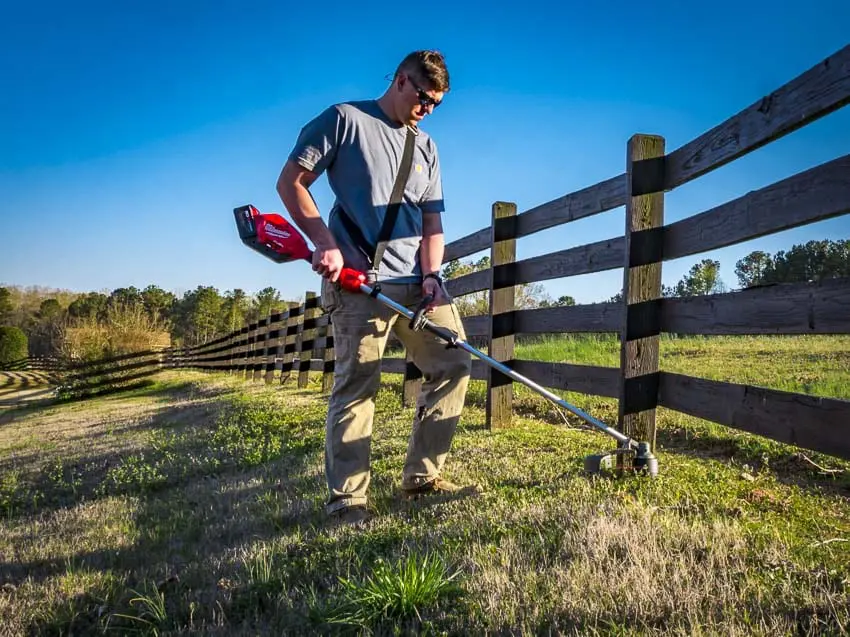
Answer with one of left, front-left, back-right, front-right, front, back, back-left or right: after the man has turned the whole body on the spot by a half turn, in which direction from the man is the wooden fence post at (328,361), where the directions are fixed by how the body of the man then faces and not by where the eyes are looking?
front-right

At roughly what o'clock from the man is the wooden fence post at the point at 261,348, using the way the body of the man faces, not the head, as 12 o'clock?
The wooden fence post is roughly at 7 o'clock from the man.

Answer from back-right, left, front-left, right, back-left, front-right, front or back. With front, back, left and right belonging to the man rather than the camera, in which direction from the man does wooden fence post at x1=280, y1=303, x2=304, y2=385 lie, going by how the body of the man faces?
back-left

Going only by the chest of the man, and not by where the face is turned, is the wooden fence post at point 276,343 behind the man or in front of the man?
behind

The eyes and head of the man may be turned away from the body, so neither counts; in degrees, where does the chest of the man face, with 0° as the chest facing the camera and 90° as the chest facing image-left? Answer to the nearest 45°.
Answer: approximately 315°

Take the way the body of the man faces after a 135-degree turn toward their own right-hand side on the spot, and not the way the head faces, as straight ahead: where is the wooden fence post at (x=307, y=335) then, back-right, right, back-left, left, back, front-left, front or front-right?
right
